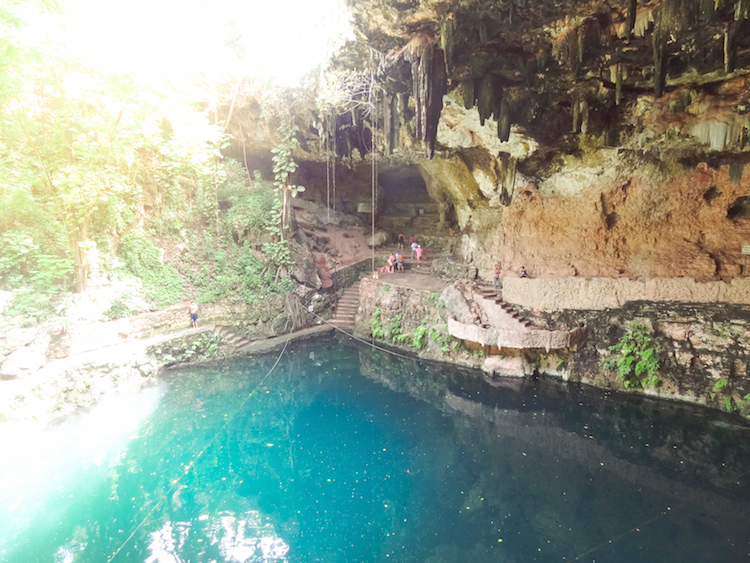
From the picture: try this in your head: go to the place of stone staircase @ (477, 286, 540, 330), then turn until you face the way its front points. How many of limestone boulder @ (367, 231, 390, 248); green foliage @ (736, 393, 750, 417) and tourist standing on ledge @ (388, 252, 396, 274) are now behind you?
2

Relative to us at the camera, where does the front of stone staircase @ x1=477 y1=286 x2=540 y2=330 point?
facing the viewer and to the right of the viewer

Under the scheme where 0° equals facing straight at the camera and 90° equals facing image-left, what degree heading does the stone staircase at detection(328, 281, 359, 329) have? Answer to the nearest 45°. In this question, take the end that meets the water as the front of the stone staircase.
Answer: approximately 0°

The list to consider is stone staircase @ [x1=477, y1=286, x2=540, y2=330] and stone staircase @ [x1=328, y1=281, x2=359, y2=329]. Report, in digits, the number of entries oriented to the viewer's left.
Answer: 0

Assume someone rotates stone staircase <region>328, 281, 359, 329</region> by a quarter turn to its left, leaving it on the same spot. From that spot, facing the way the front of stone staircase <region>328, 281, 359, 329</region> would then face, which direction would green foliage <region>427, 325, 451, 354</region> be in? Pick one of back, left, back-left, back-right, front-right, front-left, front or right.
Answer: front-right

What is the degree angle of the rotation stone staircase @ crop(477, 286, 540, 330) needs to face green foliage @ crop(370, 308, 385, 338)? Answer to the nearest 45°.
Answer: approximately 135° to its right

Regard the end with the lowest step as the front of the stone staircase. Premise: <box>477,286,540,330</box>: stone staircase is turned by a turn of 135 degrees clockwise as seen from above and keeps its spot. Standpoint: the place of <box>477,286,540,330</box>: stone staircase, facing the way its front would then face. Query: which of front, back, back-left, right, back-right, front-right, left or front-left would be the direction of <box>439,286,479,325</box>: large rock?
front

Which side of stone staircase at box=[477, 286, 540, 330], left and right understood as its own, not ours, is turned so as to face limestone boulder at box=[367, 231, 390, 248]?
back

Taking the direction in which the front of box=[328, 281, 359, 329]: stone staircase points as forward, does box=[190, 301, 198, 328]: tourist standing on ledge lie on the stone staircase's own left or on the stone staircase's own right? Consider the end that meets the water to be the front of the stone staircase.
on the stone staircase's own right
